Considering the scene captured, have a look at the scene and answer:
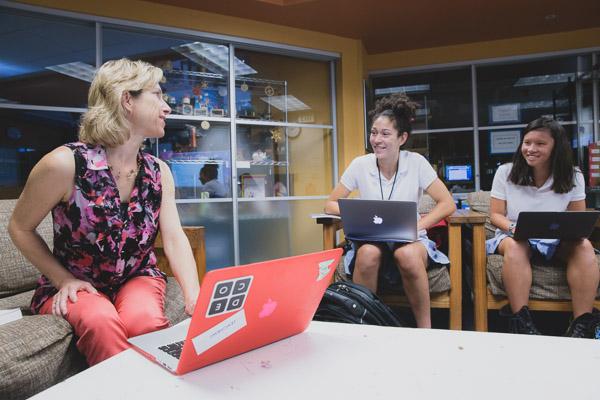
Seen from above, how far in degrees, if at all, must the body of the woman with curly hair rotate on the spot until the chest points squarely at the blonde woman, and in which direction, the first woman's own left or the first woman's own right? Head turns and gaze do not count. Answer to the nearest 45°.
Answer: approximately 45° to the first woman's own right

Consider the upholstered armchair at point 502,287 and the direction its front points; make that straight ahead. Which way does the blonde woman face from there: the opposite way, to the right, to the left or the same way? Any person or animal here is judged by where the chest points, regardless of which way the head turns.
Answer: to the left

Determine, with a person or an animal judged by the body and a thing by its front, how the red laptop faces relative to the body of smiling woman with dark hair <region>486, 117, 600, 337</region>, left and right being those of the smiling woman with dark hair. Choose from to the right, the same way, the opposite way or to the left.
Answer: to the right

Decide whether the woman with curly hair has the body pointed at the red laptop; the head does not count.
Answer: yes

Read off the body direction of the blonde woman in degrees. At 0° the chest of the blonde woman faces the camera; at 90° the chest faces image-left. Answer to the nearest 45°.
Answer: approximately 315°

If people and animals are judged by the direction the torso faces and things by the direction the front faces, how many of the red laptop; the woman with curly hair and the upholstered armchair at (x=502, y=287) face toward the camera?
2

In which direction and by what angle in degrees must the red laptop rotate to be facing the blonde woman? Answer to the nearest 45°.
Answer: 0° — it already faces them

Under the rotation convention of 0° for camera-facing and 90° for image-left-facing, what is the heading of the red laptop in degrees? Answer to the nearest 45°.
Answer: approximately 135°

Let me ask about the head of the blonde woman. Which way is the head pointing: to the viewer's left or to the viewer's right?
to the viewer's right
